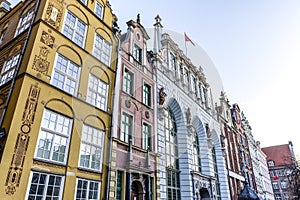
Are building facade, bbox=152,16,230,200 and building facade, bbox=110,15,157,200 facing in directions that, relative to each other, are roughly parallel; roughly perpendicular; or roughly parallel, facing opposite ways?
roughly parallel

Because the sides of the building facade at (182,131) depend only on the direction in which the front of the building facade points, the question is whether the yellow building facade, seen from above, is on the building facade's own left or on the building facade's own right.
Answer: on the building facade's own right

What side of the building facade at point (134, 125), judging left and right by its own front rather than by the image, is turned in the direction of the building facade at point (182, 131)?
left

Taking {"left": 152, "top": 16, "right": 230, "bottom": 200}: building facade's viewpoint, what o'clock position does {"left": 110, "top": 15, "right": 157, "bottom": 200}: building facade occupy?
{"left": 110, "top": 15, "right": 157, "bottom": 200}: building facade is roughly at 2 o'clock from {"left": 152, "top": 16, "right": 230, "bottom": 200}: building facade.

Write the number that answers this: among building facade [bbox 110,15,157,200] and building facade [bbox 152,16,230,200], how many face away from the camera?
0

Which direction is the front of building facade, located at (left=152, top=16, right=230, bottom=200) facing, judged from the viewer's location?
facing the viewer and to the right of the viewer

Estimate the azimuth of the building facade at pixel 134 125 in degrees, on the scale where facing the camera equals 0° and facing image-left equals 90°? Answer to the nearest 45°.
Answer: approximately 315°

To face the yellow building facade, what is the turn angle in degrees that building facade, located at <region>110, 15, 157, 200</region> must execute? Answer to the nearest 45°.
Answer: approximately 90° to its right
